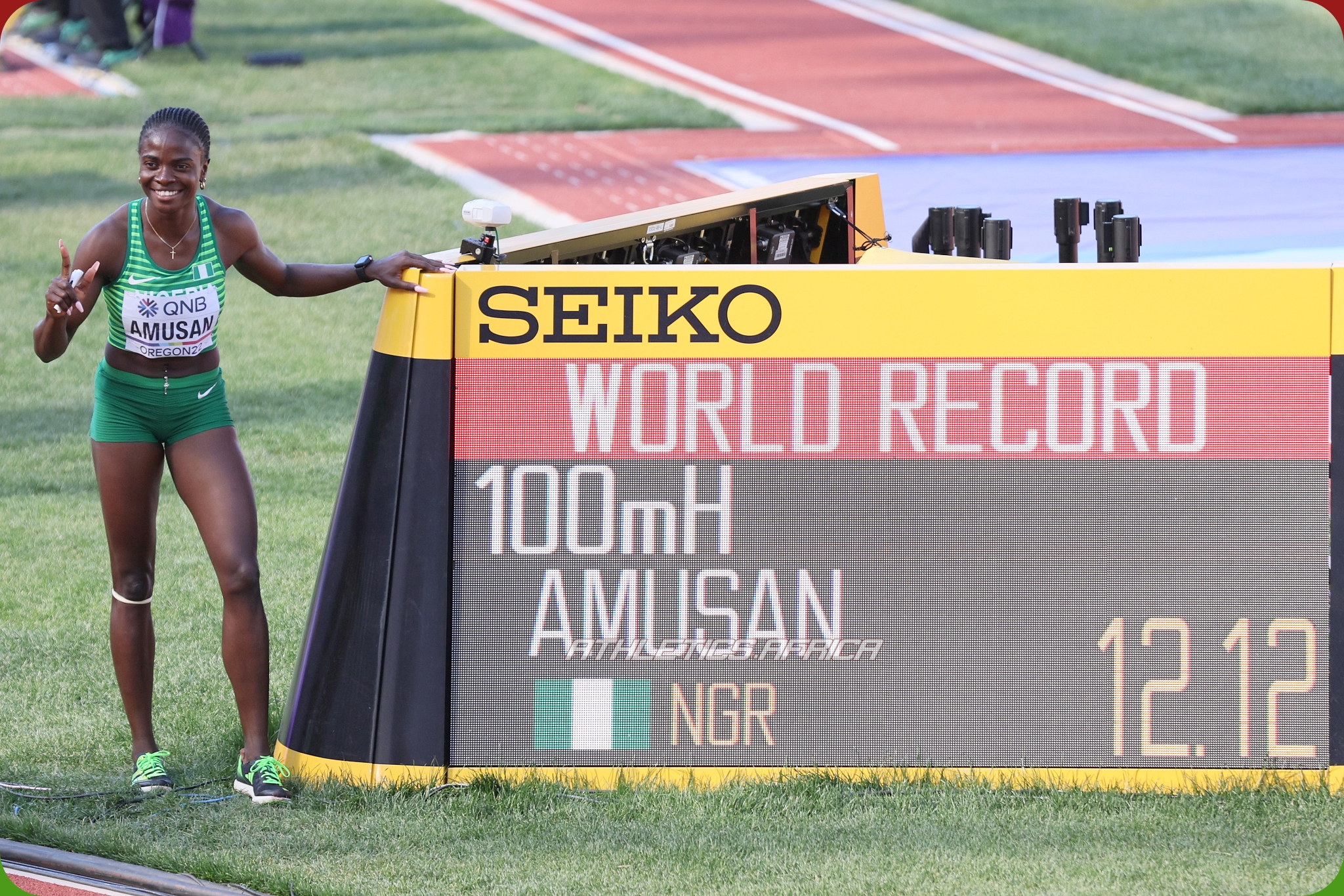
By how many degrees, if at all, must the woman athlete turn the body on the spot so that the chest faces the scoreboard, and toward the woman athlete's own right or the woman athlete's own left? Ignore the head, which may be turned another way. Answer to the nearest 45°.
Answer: approximately 90° to the woman athlete's own left

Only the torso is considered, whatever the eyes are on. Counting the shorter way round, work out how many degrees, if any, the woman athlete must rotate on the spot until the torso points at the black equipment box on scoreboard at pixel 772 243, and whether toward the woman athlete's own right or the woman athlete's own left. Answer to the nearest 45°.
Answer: approximately 135° to the woman athlete's own left

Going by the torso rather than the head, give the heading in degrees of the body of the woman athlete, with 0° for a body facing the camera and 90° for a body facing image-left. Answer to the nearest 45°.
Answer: approximately 0°

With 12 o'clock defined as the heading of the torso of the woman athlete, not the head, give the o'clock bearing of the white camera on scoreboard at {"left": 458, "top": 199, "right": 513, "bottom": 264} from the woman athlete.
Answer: The white camera on scoreboard is roughly at 10 o'clock from the woman athlete.

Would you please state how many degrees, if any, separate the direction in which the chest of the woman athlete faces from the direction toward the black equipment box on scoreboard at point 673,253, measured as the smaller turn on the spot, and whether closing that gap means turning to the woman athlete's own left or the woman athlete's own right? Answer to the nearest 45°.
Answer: approximately 90° to the woman athlete's own left

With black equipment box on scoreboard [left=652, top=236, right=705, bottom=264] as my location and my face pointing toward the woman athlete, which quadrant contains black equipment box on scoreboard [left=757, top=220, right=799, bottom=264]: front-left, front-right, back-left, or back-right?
back-right
